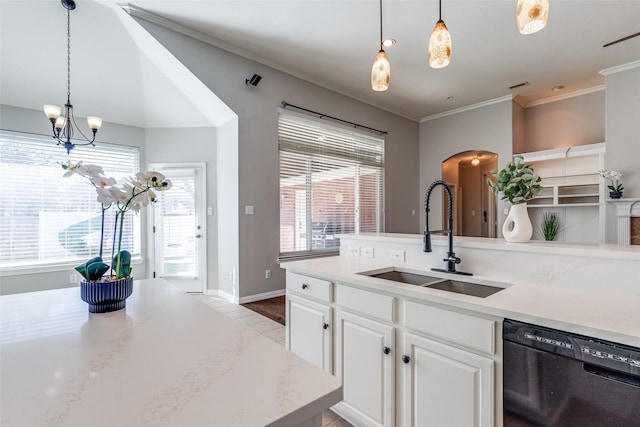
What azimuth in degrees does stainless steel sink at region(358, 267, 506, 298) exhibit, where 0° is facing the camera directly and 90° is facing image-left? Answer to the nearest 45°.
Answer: approximately 45°

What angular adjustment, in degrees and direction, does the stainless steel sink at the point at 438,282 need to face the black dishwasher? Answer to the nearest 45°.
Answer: approximately 90° to its left

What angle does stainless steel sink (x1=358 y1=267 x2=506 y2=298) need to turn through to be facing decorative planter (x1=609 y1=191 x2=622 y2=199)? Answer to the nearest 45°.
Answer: approximately 180°

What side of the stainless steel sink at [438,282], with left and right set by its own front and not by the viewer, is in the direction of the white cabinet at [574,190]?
back

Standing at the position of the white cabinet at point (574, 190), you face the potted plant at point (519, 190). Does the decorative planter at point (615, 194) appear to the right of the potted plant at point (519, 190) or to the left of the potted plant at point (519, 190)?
left

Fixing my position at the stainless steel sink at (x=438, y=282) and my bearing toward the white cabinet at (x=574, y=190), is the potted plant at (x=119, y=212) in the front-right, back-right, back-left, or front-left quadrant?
back-left

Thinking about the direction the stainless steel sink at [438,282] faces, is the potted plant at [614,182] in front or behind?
behind

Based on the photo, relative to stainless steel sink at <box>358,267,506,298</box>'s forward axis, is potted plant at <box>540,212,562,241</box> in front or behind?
behind

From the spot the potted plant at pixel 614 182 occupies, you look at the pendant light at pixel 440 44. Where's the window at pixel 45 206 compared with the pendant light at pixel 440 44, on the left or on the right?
right
